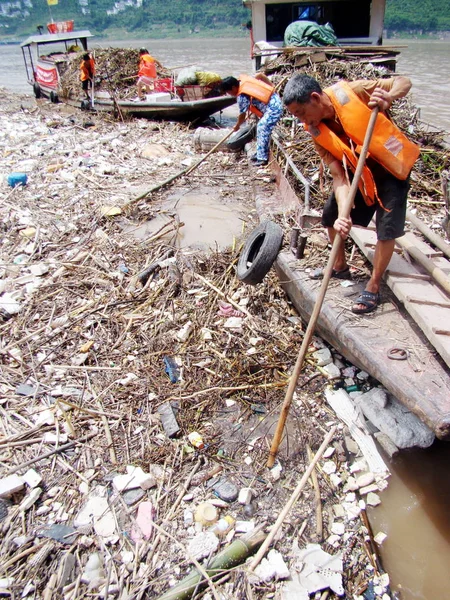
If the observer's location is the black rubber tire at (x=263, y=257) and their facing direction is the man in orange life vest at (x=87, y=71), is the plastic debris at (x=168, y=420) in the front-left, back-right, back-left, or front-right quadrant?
back-left

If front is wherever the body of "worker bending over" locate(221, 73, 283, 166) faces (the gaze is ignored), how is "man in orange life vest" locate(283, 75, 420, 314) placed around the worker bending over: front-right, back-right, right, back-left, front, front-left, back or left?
left

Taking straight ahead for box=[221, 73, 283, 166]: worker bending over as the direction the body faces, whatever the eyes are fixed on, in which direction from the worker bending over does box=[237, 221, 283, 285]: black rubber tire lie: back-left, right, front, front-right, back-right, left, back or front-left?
left

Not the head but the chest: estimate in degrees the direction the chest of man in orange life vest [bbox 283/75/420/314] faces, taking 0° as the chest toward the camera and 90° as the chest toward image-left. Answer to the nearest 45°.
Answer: approximately 45°

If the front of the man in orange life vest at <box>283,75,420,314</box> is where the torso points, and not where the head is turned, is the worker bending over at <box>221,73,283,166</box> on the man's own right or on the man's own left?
on the man's own right

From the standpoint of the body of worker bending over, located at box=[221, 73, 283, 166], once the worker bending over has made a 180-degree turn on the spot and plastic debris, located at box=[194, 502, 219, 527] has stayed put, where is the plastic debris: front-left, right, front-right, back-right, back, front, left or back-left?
right

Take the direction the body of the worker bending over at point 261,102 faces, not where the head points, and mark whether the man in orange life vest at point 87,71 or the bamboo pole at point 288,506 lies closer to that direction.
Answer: the man in orange life vest

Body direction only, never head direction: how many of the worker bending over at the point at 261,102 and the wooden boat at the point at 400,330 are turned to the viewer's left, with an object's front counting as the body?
1

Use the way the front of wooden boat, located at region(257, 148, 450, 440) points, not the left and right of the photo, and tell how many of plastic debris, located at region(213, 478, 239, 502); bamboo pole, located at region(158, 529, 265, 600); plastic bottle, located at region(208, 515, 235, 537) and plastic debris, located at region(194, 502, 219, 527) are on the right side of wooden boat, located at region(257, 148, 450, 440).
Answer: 4

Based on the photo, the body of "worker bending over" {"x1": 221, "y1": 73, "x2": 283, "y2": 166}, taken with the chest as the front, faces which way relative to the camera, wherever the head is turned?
to the viewer's left

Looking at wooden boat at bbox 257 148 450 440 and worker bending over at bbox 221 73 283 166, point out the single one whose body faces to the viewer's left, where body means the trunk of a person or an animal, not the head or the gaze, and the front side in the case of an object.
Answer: the worker bending over

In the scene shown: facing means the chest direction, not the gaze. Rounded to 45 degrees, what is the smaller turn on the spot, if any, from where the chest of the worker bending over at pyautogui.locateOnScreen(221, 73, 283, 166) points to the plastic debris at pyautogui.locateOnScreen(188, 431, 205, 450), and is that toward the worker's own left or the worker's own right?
approximately 90° to the worker's own left

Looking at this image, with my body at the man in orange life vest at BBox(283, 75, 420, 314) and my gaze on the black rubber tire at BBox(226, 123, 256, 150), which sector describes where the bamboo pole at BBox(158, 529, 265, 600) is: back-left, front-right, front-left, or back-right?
back-left

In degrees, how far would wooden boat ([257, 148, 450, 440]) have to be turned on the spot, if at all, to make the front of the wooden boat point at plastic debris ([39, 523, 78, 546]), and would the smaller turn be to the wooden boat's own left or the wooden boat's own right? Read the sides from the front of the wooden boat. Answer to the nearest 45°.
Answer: approximately 90° to the wooden boat's own right

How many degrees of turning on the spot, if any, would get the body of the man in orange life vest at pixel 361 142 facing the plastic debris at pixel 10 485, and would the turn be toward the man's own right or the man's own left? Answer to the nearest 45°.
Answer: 0° — they already face it

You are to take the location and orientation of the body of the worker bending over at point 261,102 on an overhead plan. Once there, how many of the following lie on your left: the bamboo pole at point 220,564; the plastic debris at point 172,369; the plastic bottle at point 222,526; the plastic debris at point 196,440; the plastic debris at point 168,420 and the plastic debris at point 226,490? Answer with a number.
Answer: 6
